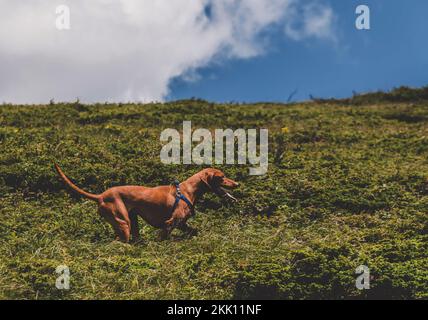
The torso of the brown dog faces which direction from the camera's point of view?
to the viewer's right
